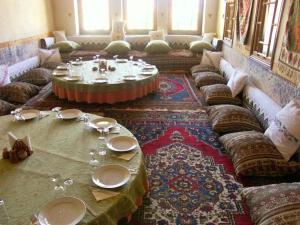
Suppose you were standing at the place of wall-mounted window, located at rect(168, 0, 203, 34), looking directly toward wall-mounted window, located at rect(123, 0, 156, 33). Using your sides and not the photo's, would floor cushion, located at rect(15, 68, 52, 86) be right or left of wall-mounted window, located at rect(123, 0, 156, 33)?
left

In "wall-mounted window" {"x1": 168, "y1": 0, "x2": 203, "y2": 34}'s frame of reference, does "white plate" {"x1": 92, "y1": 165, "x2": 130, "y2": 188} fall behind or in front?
in front

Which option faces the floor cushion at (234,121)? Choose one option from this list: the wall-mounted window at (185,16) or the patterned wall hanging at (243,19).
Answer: the wall-mounted window

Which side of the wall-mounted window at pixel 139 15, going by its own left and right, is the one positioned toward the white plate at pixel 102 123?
front

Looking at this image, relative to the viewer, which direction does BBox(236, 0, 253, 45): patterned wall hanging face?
to the viewer's left

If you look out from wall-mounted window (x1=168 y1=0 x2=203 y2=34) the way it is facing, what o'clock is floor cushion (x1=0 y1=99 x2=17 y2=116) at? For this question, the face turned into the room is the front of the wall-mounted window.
The floor cushion is roughly at 1 o'clock from the wall-mounted window.

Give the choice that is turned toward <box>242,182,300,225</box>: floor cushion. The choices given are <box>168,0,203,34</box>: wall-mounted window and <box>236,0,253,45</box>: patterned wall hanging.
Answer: the wall-mounted window

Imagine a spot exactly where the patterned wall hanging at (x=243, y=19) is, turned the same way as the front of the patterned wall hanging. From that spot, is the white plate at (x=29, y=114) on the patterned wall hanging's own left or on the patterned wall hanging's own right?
on the patterned wall hanging's own left

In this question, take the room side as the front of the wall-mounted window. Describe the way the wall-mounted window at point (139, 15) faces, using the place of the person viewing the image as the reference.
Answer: facing the viewer

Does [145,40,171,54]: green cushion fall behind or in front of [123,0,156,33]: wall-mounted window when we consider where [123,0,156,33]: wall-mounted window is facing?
in front

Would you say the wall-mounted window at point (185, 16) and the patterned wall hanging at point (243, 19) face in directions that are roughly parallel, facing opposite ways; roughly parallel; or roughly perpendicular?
roughly perpendicular

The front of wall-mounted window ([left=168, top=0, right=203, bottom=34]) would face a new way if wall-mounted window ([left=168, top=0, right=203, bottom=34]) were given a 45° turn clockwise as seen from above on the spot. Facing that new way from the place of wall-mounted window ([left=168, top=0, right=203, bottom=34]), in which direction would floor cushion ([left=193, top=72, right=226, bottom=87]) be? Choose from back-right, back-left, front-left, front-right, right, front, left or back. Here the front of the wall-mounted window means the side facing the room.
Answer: front-left

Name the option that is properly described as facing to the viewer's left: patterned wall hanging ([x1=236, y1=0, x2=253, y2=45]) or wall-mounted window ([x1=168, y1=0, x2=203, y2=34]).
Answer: the patterned wall hanging

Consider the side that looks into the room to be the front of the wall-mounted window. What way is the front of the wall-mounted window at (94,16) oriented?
toward the camera
